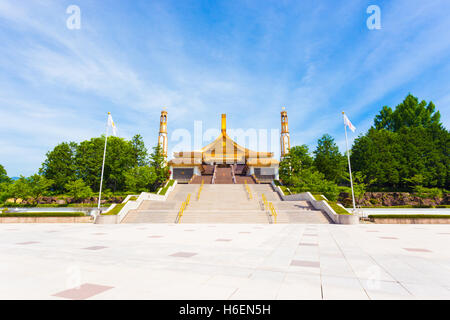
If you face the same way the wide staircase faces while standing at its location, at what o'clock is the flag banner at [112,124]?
The flag banner is roughly at 3 o'clock from the wide staircase.

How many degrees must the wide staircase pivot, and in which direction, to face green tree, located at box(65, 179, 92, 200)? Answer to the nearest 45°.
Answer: approximately 135° to its right

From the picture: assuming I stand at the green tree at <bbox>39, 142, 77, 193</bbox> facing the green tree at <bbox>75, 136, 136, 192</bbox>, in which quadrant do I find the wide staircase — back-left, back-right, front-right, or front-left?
front-right

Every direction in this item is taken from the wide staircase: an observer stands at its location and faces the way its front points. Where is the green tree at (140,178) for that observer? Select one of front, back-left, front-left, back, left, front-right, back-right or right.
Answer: back-right

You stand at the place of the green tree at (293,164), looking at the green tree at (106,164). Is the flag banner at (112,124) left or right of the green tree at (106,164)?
left

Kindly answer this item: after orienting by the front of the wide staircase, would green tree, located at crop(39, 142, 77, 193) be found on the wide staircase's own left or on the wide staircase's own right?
on the wide staircase's own right

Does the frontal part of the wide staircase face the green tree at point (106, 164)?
no

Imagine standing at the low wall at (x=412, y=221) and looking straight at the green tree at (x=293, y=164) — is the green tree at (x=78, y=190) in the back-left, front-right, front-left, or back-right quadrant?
front-left

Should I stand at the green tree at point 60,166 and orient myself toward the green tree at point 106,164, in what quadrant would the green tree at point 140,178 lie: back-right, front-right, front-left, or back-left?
front-right

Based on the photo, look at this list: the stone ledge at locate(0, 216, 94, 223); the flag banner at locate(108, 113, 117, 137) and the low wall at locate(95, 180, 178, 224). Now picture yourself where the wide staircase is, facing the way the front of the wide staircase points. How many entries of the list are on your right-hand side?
3

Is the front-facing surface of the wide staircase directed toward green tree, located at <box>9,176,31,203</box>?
no

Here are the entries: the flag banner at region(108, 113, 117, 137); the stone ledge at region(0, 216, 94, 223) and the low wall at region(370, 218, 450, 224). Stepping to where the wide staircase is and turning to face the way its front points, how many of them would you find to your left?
1

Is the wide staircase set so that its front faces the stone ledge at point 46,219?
no

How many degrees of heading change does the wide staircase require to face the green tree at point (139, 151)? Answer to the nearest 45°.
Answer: approximately 135° to its right

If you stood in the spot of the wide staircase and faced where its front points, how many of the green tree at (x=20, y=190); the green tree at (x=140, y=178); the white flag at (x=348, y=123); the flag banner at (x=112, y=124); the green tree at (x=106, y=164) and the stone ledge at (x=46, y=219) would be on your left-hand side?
1

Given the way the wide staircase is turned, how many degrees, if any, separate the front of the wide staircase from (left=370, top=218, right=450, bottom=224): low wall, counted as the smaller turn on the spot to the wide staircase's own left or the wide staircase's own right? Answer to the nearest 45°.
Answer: approximately 90° to the wide staircase's own left

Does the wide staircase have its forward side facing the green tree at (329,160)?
no

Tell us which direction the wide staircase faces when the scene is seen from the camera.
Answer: facing the viewer
